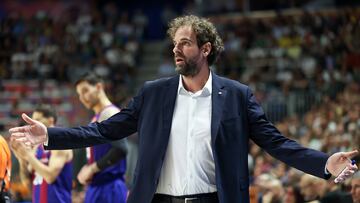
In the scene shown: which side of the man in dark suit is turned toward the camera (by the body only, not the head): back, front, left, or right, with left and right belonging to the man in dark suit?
front
